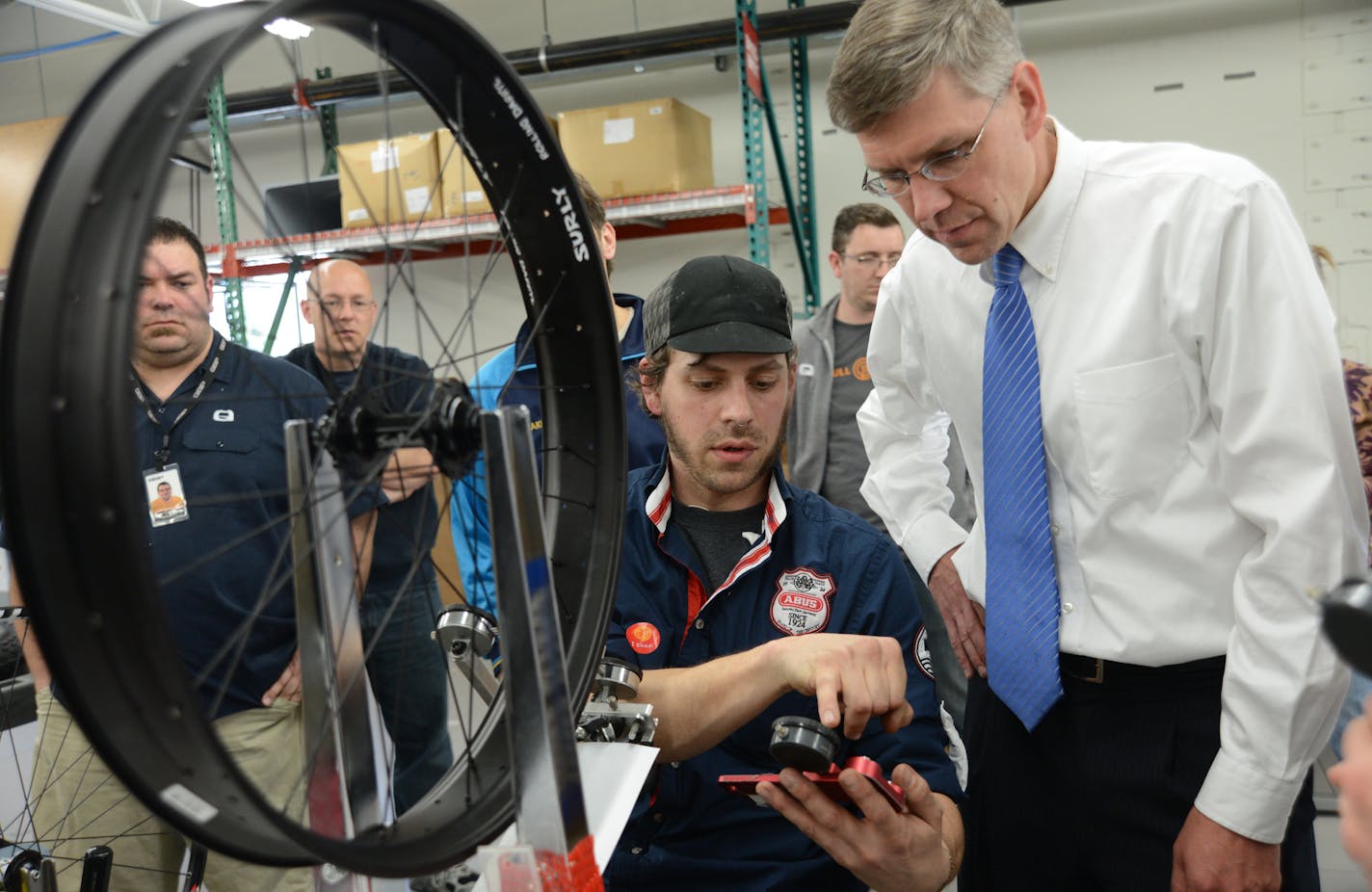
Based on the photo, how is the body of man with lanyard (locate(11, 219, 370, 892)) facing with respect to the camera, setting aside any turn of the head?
toward the camera

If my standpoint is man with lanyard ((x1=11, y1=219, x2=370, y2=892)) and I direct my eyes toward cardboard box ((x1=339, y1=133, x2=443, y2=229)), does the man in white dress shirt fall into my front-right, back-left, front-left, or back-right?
back-right

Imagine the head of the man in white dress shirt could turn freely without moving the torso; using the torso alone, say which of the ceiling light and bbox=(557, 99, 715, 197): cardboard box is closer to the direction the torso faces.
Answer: the ceiling light

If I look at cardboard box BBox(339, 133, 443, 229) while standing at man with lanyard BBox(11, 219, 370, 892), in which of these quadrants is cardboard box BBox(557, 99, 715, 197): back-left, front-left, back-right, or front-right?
front-right

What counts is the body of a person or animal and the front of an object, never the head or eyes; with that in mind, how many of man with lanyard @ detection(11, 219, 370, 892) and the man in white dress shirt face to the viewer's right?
0

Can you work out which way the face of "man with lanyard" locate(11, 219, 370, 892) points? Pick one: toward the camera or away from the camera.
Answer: toward the camera

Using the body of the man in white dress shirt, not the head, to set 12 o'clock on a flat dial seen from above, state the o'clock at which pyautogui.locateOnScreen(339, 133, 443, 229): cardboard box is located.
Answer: The cardboard box is roughly at 3 o'clock from the man in white dress shirt.

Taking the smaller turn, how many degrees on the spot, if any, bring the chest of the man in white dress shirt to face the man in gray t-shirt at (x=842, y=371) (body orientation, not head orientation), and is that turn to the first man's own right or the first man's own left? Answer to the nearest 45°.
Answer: approximately 135° to the first man's own right

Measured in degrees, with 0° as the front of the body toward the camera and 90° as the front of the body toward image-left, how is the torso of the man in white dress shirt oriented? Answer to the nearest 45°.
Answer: approximately 45°

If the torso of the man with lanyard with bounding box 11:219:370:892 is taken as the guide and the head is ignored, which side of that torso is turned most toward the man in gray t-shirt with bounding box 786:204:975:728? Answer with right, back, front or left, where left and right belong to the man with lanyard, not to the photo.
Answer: left

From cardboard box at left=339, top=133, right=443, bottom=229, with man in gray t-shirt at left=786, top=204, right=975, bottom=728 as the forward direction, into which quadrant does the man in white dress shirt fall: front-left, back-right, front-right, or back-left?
front-right

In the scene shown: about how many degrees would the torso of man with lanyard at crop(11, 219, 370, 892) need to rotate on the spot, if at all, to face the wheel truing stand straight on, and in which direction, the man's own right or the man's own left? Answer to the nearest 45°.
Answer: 0° — they already face it

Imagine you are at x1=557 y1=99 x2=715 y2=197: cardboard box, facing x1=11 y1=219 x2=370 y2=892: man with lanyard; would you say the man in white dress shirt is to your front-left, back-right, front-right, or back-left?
front-left
